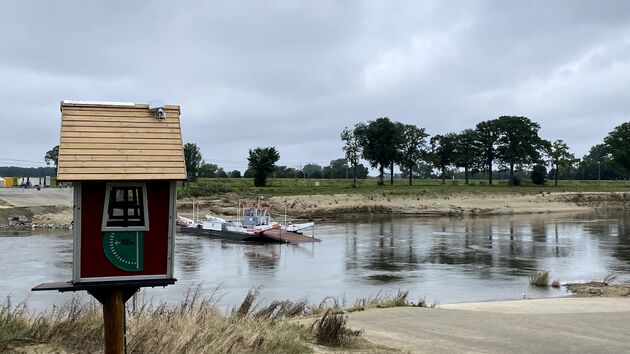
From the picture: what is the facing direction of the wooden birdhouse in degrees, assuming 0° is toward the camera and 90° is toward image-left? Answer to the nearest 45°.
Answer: approximately 0°

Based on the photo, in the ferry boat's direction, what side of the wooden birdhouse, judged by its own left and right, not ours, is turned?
back

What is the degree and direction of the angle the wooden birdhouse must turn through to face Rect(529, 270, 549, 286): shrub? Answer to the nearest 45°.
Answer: approximately 135° to its left

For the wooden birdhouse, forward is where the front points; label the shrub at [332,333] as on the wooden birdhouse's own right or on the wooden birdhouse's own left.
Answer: on the wooden birdhouse's own left
